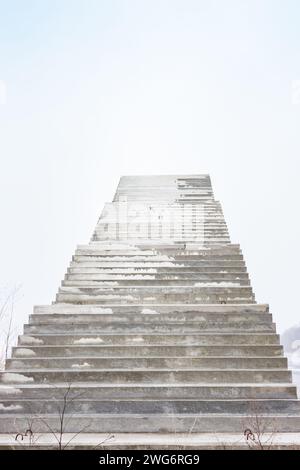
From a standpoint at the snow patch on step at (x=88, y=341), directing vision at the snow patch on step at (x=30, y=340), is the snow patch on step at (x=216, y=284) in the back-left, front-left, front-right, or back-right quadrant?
back-right

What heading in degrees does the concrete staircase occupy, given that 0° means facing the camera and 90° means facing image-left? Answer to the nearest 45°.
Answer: approximately 0°
